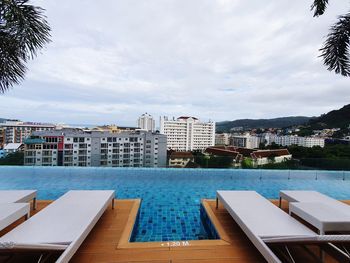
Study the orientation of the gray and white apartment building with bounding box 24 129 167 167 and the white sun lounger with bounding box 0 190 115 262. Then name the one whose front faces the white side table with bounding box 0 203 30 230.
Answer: the gray and white apartment building

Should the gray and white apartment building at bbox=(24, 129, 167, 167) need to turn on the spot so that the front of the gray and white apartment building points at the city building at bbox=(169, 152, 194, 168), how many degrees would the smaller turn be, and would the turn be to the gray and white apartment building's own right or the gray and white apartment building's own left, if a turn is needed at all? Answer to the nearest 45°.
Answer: approximately 90° to the gray and white apartment building's own left

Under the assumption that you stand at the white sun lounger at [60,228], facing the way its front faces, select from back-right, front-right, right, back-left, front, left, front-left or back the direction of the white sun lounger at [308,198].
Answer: front-right

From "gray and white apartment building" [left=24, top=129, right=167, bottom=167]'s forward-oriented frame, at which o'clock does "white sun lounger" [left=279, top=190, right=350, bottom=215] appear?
The white sun lounger is roughly at 11 o'clock from the gray and white apartment building.

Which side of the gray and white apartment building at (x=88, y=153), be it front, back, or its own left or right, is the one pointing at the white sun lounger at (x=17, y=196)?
front

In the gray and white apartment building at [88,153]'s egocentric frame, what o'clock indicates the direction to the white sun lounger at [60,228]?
The white sun lounger is roughly at 12 o'clock from the gray and white apartment building.

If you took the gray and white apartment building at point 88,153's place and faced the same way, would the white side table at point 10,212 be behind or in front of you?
in front

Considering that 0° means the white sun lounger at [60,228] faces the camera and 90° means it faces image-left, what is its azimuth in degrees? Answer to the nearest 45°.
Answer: approximately 225°

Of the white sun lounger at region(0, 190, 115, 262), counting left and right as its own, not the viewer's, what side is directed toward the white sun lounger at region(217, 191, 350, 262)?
right

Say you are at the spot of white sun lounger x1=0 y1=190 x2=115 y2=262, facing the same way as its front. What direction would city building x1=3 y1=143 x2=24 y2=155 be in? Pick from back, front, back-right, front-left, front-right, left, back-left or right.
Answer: front-left
